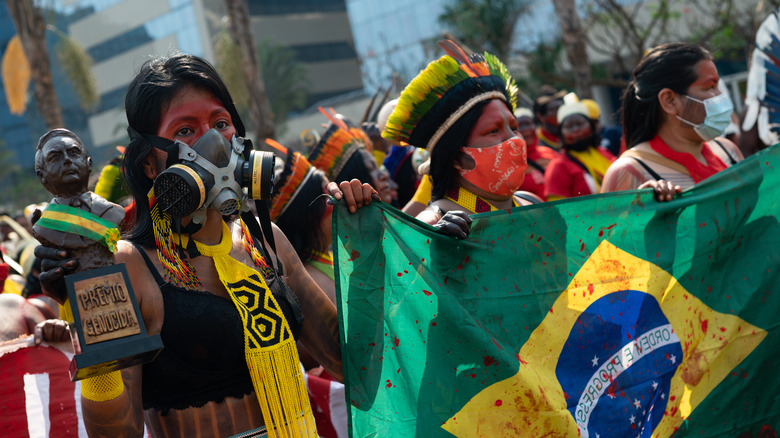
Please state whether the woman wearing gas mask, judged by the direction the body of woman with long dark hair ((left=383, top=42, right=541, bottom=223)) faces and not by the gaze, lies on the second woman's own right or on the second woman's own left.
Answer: on the second woman's own right

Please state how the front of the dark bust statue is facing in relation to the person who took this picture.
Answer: facing the viewer

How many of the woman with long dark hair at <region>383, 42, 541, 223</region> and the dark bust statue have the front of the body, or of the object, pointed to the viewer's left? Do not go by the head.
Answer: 0

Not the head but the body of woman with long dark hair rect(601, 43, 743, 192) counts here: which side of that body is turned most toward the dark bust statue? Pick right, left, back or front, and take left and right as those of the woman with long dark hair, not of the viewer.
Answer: right

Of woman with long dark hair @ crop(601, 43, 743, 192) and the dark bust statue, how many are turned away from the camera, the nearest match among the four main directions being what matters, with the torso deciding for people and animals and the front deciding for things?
0

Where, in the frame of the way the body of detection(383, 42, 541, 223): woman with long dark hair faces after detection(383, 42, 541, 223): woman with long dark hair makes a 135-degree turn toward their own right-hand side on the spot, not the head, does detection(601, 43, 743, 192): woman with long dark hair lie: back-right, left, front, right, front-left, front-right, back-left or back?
back-right

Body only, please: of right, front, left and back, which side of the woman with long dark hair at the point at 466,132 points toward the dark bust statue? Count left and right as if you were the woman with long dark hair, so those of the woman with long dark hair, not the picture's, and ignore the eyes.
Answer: right
